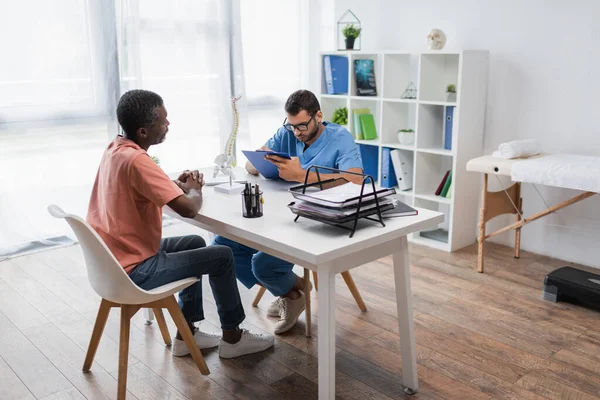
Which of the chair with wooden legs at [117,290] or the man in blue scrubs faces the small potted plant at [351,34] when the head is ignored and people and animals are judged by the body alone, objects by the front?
the chair with wooden legs

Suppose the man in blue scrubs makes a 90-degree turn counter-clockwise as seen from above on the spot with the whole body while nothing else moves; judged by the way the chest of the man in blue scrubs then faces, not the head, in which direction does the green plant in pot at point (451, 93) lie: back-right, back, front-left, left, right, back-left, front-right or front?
left

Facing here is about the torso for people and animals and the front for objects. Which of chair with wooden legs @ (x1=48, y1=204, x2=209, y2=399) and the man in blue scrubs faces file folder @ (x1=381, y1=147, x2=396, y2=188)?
the chair with wooden legs

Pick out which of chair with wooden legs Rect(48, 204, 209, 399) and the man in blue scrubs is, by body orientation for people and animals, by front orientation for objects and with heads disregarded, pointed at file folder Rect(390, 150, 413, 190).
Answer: the chair with wooden legs

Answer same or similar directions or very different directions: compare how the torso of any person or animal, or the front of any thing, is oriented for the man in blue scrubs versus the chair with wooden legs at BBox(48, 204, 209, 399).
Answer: very different directions

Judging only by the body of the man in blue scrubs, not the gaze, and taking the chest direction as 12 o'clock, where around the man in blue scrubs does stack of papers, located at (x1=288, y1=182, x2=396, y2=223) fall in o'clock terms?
The stack of papers is roughly at 10 o'clock from the man in blue scrubs.

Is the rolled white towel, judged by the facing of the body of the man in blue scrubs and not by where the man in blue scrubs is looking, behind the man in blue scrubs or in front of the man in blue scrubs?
behind

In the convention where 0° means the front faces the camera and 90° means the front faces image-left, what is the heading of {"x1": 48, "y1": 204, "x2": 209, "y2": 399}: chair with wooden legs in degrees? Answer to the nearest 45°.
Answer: approximately 225°

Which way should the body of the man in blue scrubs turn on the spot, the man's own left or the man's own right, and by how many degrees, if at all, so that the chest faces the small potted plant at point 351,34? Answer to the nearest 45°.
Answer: approximately 135° to the man's own right

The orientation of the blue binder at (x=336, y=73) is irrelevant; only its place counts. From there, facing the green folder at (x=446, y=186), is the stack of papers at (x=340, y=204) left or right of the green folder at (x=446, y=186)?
right

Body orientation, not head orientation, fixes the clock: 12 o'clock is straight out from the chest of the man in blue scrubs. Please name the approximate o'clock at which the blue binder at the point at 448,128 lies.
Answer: The blue binder is roughly at 6 o'clock from the man in blue scrubs.

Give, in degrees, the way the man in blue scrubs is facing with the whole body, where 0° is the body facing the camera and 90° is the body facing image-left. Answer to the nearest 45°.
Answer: approximately 45°
